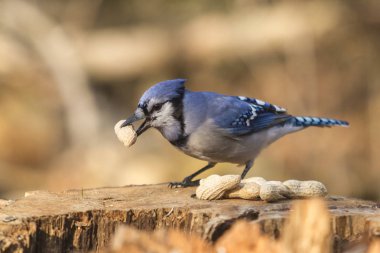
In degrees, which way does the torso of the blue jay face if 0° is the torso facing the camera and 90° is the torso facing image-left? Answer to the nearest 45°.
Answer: approximately 90°
